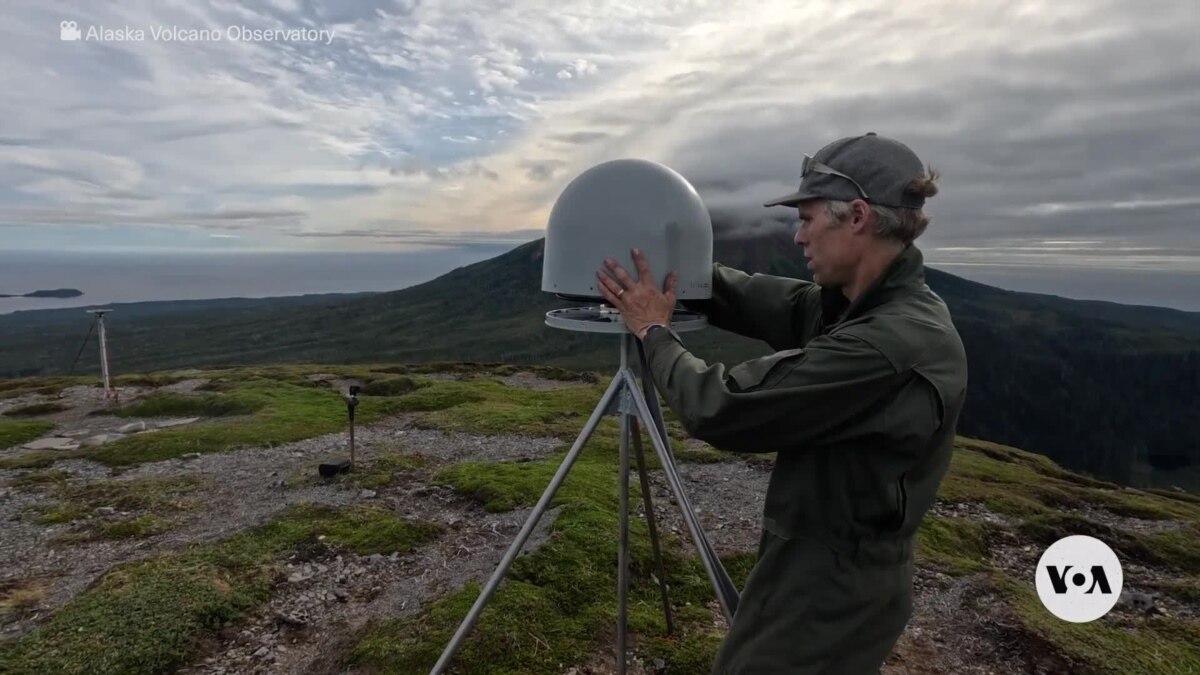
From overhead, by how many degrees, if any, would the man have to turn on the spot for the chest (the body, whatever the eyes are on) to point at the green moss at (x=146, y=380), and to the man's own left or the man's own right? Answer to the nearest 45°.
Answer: approximately 45° to the man's own right

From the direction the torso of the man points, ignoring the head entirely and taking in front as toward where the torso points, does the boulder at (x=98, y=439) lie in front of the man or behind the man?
in front

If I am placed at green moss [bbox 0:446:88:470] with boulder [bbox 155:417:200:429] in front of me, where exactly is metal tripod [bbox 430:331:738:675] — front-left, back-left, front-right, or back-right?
back-right

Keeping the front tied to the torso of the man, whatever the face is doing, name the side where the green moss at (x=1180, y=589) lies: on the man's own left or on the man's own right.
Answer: on the man's own right

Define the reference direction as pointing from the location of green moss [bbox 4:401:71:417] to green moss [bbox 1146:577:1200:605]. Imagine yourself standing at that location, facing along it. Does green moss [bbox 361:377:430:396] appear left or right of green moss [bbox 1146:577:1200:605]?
left

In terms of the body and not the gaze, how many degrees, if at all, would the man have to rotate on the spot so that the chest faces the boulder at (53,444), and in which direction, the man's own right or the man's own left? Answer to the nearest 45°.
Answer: approximately 45° to the man's own right

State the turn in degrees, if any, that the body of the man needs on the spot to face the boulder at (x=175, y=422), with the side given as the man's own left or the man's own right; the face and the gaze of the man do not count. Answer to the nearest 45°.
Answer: approximately 45° to the man's own right

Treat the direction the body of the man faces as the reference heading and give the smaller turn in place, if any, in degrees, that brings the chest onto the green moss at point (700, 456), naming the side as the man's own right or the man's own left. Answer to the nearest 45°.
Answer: approximately 90° to the man's own right

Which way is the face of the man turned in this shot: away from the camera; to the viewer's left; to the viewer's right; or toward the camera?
to the viewer's left

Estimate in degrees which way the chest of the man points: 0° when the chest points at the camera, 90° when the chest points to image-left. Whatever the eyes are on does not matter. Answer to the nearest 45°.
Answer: approximately 90°

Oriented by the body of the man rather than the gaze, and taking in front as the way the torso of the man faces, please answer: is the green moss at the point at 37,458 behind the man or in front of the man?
in front
